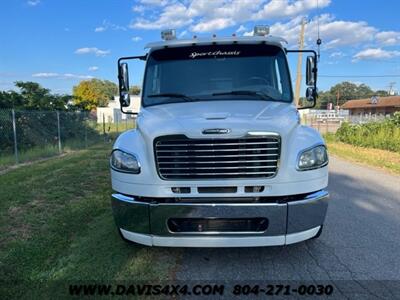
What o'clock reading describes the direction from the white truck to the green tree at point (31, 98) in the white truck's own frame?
The green tree is roughly at 5 o'clock from the white truck.

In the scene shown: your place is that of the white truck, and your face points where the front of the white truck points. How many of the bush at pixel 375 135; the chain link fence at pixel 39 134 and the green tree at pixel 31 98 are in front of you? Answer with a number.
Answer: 0

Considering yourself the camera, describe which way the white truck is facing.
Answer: facing the viewer

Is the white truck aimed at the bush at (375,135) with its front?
no

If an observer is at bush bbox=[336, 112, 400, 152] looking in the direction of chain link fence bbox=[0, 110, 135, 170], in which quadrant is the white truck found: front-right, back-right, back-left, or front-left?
front-left

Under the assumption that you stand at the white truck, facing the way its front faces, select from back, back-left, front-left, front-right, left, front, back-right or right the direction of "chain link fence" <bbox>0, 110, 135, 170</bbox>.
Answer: back-right
